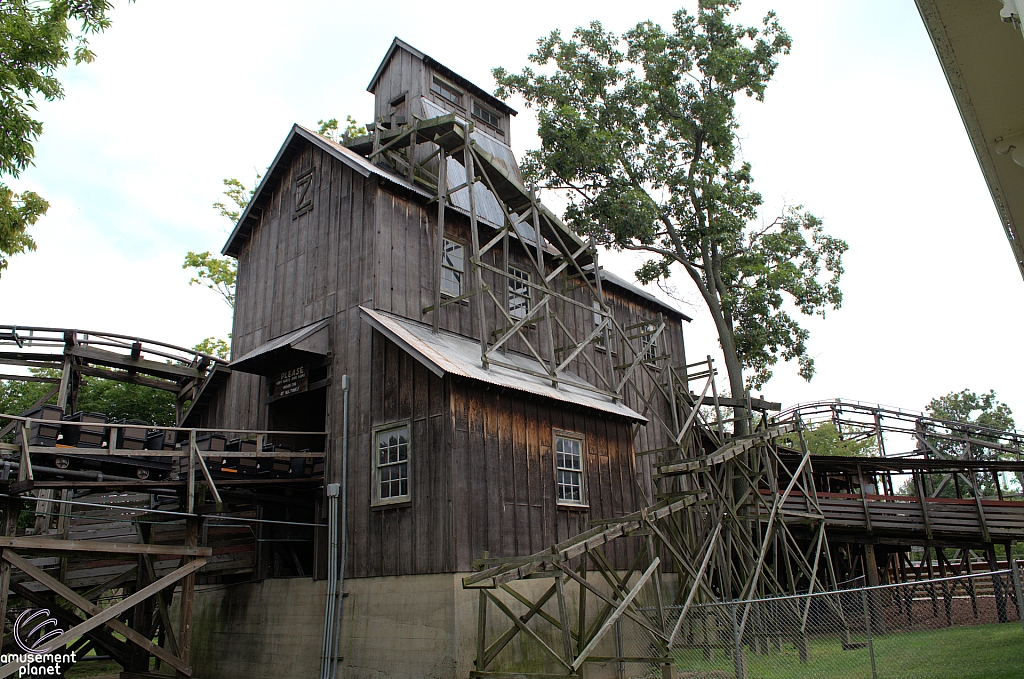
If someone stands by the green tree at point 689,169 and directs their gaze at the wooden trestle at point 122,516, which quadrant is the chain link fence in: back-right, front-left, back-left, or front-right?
front-left

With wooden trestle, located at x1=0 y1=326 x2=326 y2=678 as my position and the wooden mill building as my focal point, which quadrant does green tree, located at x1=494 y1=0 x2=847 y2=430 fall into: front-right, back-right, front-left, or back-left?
front-left

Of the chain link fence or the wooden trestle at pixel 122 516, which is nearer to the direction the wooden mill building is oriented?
the wooden trestle

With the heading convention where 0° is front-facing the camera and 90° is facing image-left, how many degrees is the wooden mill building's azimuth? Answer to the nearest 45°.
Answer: approximately 45°

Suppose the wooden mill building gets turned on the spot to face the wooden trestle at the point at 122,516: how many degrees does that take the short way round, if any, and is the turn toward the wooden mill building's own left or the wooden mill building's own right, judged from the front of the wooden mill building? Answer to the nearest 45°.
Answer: approximately 45° to the wooden mill building's own right

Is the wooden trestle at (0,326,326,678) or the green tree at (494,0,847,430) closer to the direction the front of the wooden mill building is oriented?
the wooden trestle

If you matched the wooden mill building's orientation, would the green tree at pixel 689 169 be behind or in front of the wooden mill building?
behind

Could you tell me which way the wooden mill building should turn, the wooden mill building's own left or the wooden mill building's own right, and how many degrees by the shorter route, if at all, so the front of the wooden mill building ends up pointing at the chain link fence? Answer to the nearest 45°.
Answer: approximately 135° to the wooden mill building's own left
